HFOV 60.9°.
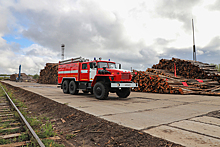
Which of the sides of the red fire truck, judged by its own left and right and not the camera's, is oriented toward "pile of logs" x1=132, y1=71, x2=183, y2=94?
left

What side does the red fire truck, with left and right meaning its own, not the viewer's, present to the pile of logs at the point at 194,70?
left

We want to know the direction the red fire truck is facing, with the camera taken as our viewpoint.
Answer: facing the viewer and to the right of the viewer

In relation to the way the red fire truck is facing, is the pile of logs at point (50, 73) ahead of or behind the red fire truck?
behind
